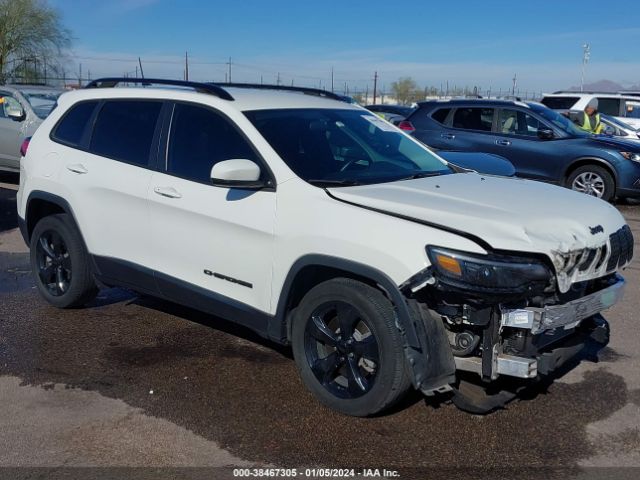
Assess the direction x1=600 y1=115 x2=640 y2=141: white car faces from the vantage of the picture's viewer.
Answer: facing the viewer and to the right of the viewer

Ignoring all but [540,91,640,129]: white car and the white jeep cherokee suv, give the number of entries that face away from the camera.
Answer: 0

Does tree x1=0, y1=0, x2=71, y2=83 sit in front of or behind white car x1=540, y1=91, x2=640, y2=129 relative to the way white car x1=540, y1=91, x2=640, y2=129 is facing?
behind

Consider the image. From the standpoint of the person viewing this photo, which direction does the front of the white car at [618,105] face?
facing to the right of the viewer

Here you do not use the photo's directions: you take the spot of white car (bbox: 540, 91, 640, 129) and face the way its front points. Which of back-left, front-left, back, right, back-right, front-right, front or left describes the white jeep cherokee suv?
right

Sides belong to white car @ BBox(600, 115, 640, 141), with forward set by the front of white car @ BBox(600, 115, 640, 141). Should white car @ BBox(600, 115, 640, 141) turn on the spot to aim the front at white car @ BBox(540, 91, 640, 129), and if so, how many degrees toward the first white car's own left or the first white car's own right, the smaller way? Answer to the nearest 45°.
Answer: approximately 135° to the first white car's own left

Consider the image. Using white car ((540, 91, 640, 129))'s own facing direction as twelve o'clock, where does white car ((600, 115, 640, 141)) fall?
white car ((600, 115, 640, 141)) is roughly at 3 o'clock from white car ((540, 91, 640, 129)).

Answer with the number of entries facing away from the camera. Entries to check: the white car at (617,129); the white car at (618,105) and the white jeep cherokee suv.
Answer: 0

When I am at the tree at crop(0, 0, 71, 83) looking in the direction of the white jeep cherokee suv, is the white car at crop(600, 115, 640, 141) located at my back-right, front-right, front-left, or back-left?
front-left

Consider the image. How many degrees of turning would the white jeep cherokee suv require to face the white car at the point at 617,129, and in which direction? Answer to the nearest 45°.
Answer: approximately 90° to its left
